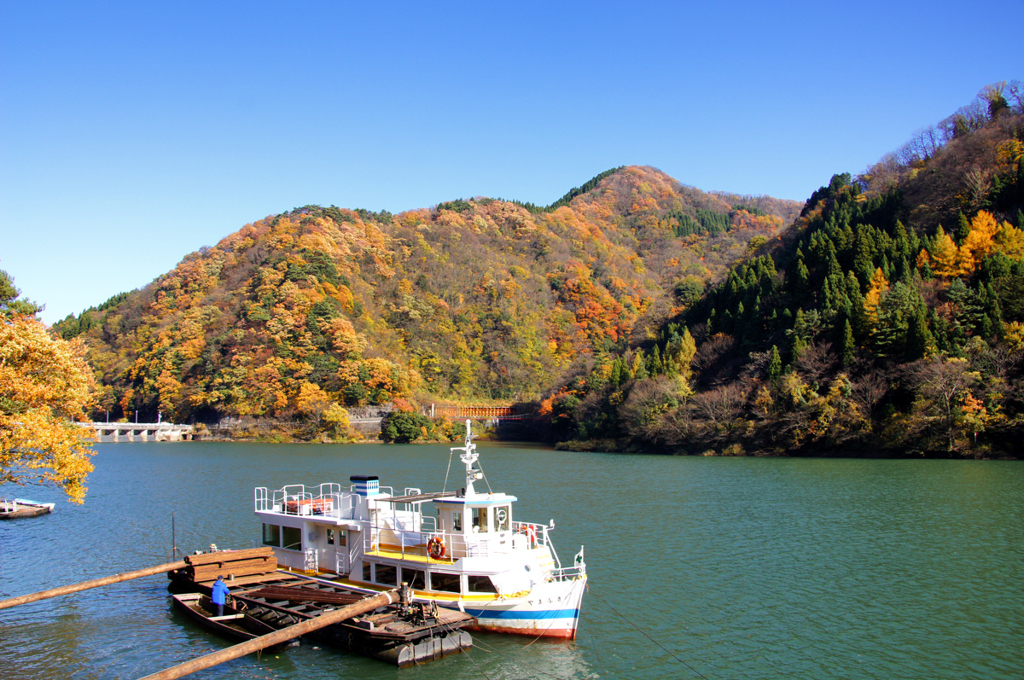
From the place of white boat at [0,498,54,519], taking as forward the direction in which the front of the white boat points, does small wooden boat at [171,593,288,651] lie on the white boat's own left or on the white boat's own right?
on the white boat's own right

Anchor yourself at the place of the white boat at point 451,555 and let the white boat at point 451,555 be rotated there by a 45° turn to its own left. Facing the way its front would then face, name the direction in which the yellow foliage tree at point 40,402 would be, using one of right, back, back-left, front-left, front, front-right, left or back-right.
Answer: back

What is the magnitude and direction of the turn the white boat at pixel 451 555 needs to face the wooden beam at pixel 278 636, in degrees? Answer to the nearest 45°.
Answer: approximately 90° to its right

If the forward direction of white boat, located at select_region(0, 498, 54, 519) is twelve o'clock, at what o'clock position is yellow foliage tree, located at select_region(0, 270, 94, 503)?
The yellow foliage tree is roughly at 3 o'clock from the white boat.

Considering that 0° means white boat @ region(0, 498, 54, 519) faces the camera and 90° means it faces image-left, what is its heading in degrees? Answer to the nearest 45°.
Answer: approximately 270°

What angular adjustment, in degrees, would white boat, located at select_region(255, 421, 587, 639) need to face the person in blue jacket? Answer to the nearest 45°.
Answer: approximately 135° to its right
